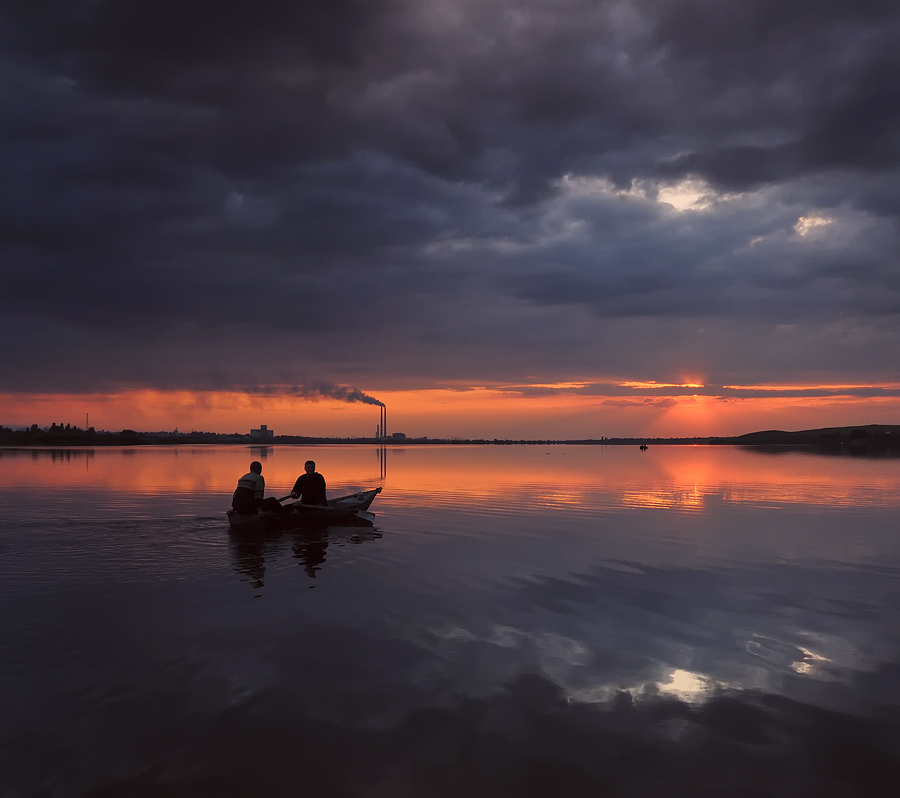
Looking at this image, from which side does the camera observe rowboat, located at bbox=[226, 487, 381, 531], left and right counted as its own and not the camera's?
right
